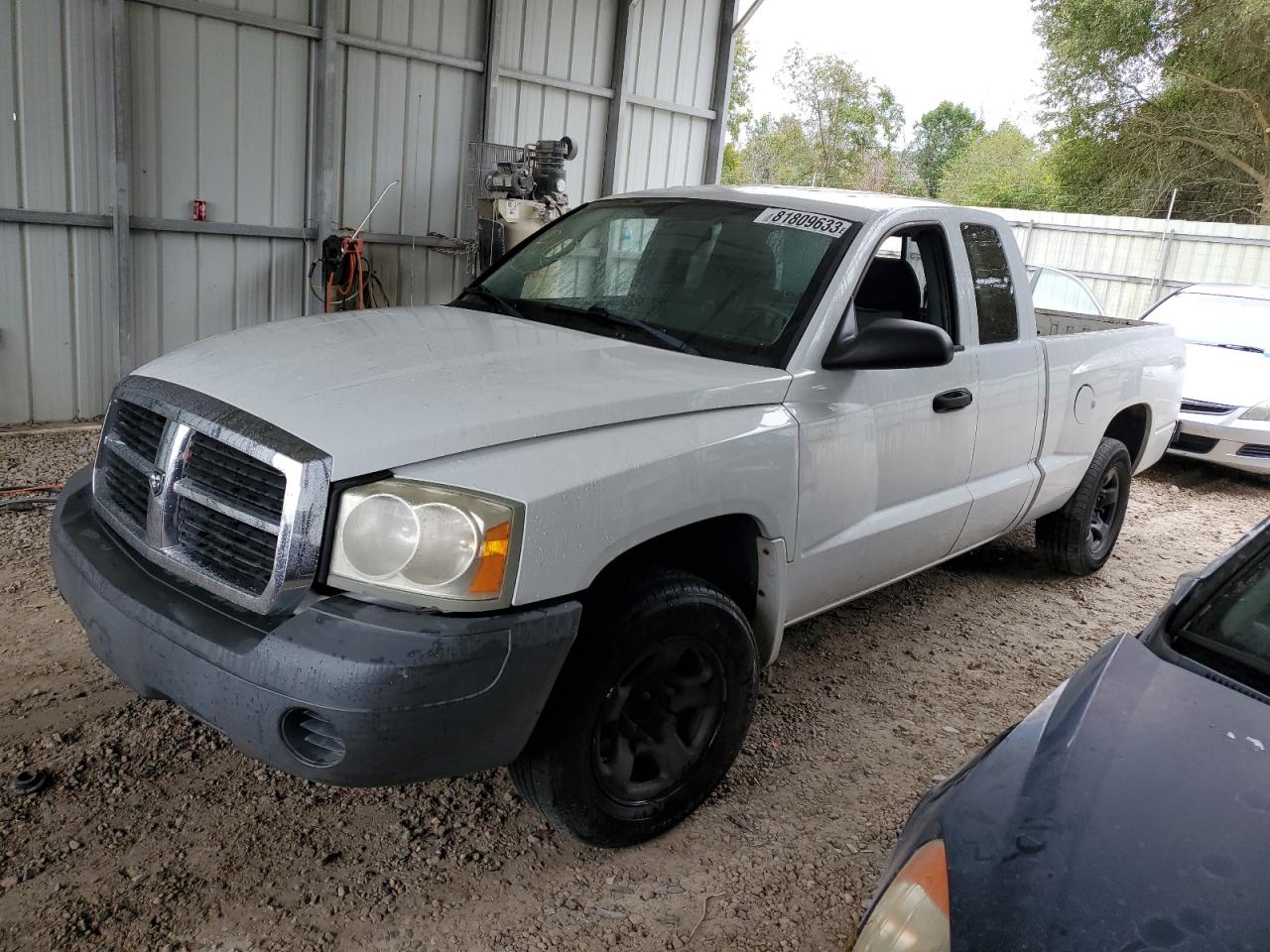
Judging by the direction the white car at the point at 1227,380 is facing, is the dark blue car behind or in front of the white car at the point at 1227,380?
in front

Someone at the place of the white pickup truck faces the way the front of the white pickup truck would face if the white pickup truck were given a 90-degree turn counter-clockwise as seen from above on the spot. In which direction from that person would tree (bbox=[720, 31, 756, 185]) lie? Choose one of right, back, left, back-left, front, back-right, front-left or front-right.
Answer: back-left

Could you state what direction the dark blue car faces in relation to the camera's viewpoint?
facing the viewer and to the left of the viewer

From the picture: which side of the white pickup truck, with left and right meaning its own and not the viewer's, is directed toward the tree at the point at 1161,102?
back

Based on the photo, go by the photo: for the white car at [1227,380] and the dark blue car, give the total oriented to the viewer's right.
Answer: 0

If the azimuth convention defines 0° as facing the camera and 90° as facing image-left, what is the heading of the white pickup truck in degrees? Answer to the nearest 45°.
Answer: approximately 45°

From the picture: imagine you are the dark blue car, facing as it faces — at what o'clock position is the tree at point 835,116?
The tree is roughly at 4 o'clock from the dark blue car.

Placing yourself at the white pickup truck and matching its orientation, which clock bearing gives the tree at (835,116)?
The tree is roughly at 5 o'clock from the white pickup truck.

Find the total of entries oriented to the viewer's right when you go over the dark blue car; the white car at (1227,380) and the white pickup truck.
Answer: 0

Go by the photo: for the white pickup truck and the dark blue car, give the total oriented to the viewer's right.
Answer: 0

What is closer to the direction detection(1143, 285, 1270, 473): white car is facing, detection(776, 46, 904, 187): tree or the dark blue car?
the dark blue car

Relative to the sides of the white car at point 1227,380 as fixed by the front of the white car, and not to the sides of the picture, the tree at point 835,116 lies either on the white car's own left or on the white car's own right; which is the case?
on the white car's own right
